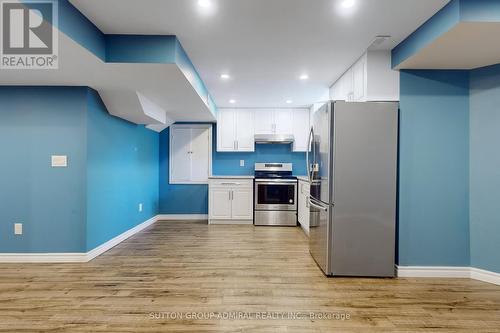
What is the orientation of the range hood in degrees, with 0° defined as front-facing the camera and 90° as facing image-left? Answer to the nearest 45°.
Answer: approximately 0°

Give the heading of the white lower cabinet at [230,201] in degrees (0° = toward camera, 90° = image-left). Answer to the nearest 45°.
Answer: approximately 0°

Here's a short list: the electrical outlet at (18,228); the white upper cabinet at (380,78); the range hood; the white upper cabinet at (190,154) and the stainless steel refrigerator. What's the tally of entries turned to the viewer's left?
2

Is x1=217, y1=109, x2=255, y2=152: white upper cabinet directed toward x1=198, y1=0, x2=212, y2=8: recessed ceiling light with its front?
yes

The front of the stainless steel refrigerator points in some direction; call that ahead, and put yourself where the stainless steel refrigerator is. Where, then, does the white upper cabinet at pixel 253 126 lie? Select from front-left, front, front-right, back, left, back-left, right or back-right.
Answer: front-right

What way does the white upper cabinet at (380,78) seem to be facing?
to the viewer's left

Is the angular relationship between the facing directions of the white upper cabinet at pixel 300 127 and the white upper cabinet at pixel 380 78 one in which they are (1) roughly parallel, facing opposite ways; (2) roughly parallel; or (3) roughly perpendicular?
roughly perpendicular

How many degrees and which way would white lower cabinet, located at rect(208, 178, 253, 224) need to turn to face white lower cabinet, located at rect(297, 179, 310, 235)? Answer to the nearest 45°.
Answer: approximately 45° to its left

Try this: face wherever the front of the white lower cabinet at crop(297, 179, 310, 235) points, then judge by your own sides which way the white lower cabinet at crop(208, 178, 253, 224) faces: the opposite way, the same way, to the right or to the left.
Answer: to the left
